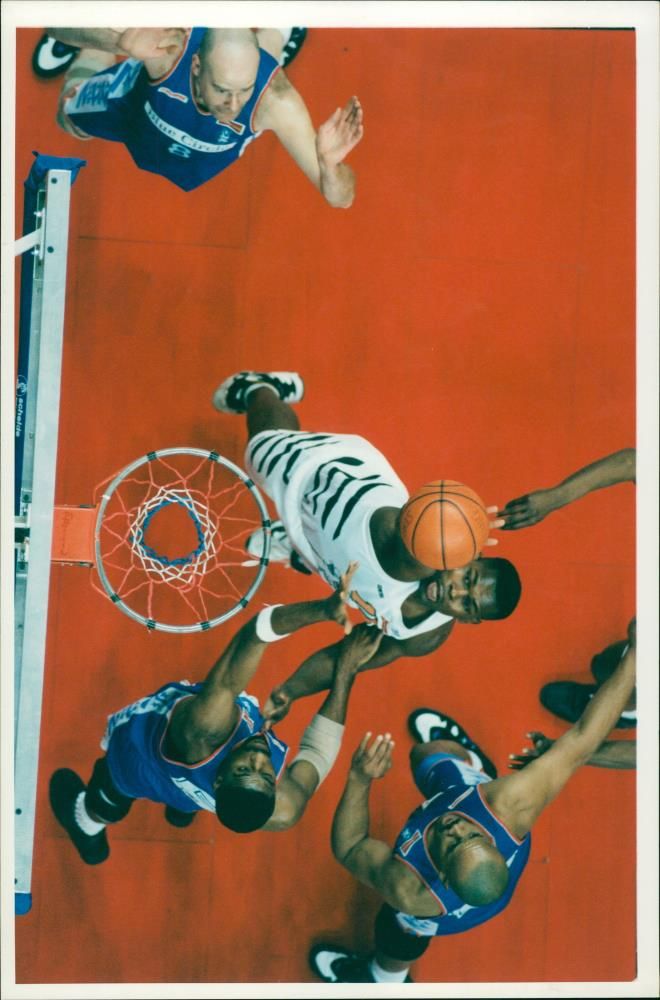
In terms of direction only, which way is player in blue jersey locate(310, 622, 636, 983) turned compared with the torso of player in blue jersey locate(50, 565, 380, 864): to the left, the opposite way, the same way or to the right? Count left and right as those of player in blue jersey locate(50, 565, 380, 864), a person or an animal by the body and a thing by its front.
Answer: to the left

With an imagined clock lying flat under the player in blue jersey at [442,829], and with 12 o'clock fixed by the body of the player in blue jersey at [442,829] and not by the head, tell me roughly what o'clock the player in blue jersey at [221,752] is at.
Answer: the player in blue jersey at [221,752] is roughly at 10 o'clock from the player in blue jersey at [442,829].

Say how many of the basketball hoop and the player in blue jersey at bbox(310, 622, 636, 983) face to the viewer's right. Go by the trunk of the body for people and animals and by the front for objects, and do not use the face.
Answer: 1

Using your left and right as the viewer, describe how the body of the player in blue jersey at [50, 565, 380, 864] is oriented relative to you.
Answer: facing away from the viewer and to the right of the viewer

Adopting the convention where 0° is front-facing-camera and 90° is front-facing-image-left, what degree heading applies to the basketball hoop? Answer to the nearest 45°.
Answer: approximately 270°

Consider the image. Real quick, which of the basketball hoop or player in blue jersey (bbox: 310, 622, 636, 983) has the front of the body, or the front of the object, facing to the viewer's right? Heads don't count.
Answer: the basketball hoop
